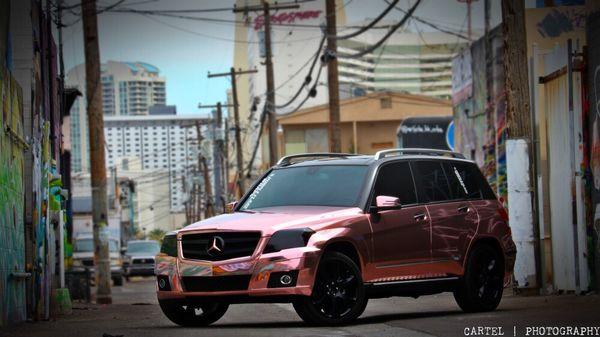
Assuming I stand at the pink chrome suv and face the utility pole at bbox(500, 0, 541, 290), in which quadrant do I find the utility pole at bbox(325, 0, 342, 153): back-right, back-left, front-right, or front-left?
front-left

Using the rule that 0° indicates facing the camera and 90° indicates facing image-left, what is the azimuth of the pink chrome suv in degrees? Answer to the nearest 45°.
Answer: approximately 45°

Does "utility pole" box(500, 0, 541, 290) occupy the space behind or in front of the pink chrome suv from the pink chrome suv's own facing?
behind

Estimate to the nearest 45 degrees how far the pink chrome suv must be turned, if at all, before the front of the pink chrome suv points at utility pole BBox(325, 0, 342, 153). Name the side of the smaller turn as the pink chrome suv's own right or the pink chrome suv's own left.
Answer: approximately 135° to the pink chrome suv's own right
